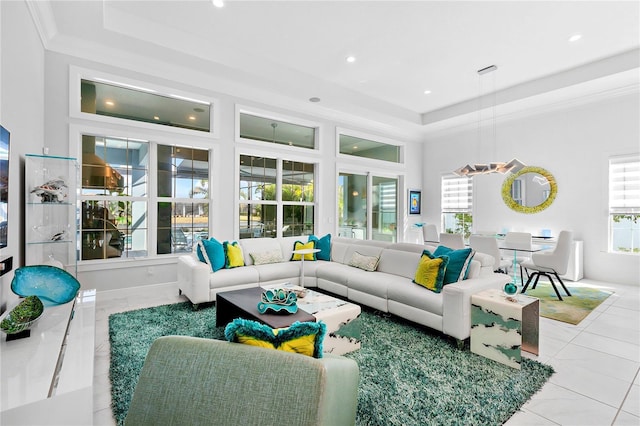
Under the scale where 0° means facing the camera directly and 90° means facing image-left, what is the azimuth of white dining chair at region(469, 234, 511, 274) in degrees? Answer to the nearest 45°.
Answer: approximately 225°

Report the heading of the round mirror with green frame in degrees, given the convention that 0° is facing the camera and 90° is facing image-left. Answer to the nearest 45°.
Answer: approximately 0°

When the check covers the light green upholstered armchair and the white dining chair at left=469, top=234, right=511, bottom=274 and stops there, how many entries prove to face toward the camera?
0

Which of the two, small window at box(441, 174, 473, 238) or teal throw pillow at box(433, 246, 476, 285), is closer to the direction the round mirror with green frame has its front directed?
the teal throw pillow

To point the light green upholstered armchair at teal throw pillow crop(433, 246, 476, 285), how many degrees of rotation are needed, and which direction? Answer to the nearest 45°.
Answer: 0° — it already faces it

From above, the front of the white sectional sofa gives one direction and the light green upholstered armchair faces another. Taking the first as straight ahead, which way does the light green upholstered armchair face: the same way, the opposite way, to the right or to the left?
the opposite way

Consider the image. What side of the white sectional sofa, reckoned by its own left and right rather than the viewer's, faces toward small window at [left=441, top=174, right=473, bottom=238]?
back

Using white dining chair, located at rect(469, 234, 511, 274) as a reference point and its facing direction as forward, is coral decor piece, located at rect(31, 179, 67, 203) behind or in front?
behind

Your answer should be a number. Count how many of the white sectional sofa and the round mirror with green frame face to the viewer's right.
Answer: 0

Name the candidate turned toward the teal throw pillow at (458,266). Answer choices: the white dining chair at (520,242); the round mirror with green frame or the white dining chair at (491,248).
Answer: the round mirror with green frame

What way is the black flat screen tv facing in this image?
to the viewer's right
